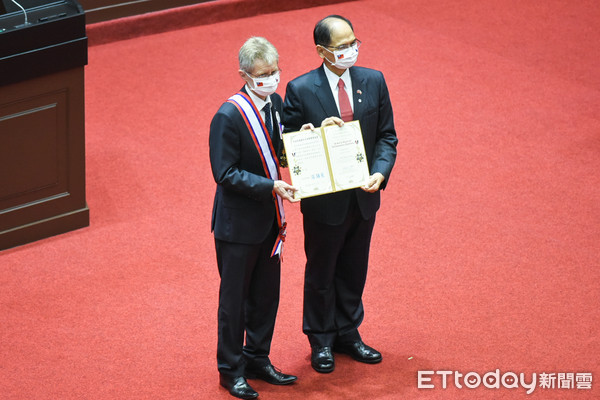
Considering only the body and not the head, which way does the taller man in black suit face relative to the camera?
toward the camera

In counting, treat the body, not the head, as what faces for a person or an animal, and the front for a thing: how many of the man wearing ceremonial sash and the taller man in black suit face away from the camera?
0

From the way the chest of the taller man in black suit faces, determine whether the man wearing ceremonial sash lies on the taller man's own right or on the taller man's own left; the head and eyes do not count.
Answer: on the taller man's own right

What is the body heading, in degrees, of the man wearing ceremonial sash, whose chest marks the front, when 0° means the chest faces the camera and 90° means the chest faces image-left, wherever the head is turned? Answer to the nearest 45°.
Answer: approximately 315°
